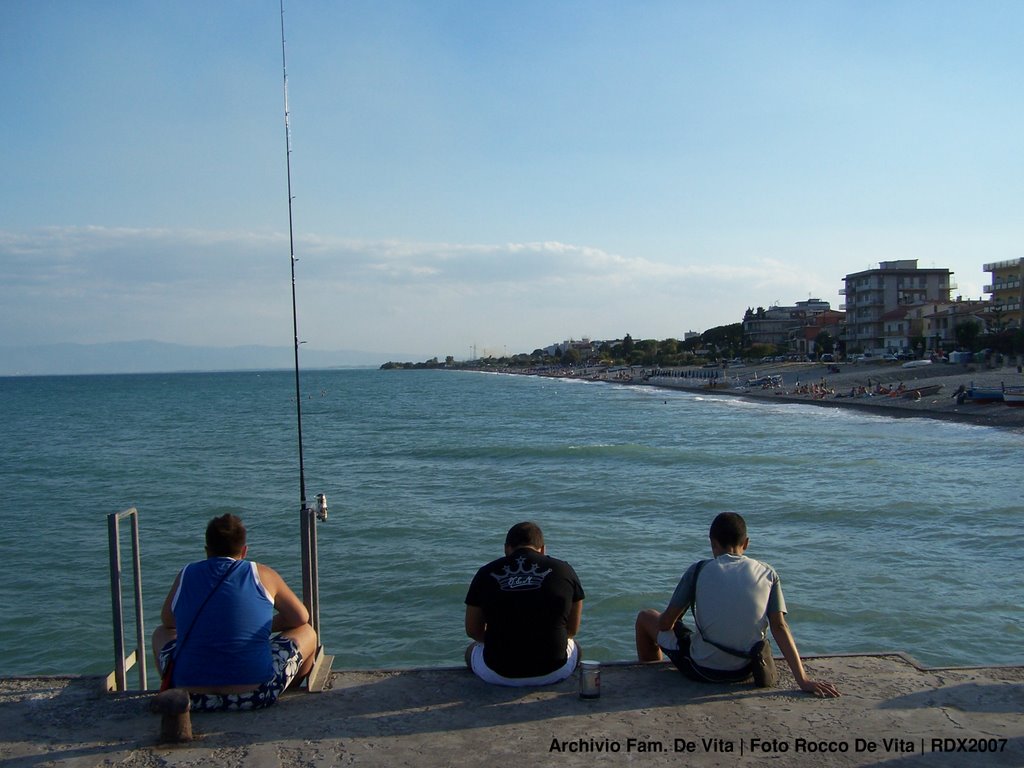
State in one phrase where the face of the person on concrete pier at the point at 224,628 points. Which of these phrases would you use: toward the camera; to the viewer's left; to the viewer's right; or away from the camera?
away from the camera

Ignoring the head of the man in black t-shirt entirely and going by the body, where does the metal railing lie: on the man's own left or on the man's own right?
on the man's own left

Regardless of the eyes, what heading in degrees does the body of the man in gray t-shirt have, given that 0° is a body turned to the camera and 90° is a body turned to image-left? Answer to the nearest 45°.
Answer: approximately 180°

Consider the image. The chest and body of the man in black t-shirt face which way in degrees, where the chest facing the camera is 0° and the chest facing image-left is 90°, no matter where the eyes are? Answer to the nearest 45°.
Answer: approximately 180°

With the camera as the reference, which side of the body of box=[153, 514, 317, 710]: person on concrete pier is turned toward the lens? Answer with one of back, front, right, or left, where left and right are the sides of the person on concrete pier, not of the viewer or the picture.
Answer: back
